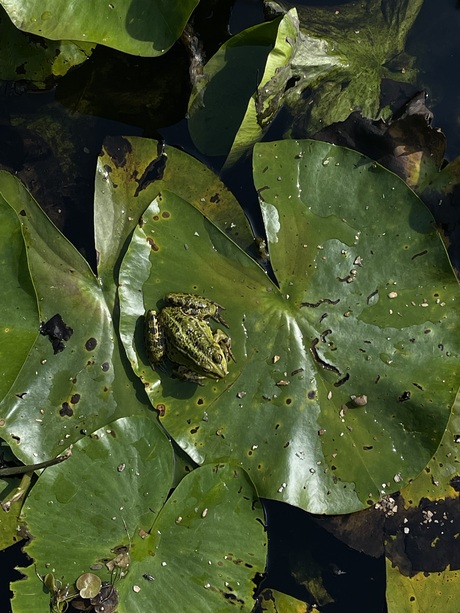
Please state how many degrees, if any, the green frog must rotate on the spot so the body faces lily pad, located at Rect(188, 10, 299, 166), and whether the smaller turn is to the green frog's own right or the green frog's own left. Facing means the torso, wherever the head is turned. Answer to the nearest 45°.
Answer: approximately 135° to the green frog's own left

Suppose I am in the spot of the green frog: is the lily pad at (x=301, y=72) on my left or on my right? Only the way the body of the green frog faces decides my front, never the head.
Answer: on my left

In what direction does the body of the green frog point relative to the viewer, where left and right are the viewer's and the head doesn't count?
facing the viewer and to the right of the viewer

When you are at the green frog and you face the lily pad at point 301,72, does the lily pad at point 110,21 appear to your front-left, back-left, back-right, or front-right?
front-left

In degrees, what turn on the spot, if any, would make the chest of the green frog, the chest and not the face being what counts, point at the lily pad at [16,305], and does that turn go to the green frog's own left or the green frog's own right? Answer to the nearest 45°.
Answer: approximately 135° to the green frog's own right

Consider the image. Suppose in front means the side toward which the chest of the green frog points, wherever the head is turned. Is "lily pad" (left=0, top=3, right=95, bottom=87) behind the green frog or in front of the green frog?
behind

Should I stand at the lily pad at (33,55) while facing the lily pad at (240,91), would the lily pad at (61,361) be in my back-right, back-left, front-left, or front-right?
front-right
